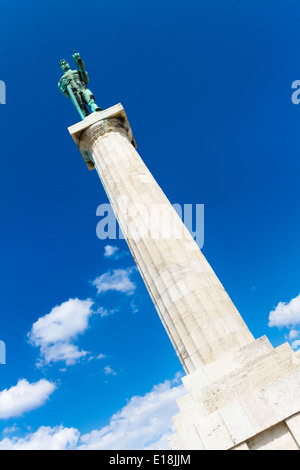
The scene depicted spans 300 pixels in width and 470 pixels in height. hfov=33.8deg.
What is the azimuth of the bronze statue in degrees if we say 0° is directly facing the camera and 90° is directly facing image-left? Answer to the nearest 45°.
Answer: approximately 0°
